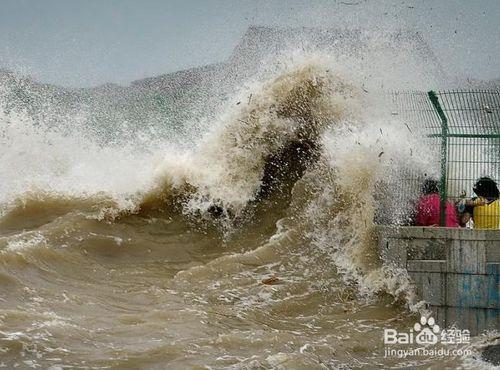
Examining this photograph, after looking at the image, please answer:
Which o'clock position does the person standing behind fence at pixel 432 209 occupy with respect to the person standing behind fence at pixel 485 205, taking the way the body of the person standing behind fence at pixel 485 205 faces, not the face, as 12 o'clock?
the person standing behind fence at pixel 432 209 is roughly at 9 o'clock from the person standing behind fence at pixel 485 205.

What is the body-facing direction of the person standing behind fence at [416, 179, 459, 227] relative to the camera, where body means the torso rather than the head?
away from the camera

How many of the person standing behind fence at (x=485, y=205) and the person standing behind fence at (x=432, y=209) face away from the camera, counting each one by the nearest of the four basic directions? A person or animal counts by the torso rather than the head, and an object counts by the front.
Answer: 2

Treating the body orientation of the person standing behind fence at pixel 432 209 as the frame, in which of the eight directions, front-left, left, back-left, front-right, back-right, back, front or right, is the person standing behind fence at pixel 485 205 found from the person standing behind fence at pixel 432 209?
right

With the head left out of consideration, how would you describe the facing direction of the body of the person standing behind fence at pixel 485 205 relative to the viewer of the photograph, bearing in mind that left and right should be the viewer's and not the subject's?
facing away from the viewer
